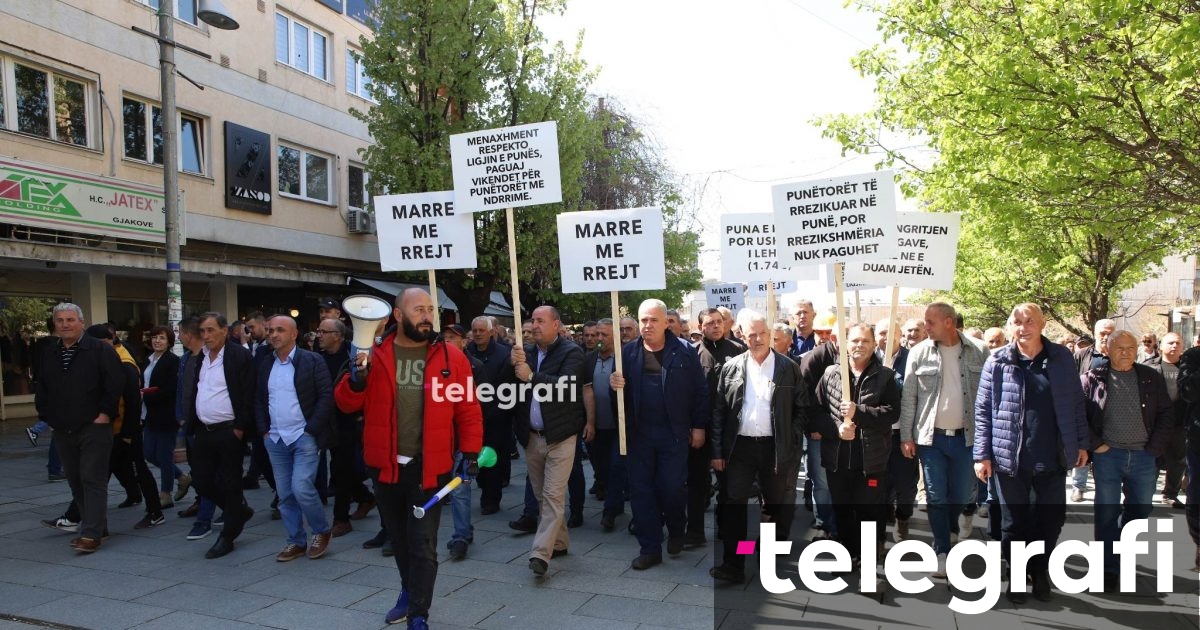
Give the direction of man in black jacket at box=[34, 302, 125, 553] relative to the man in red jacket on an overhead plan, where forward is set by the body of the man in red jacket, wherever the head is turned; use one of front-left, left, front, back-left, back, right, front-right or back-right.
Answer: back-right

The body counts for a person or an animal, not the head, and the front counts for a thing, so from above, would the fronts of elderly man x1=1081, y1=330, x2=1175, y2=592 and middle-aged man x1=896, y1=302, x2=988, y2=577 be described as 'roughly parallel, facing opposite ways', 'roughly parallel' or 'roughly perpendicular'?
roughly parallel

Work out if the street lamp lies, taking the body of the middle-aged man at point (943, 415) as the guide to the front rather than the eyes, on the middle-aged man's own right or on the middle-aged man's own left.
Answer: on the middle-aged man's own right

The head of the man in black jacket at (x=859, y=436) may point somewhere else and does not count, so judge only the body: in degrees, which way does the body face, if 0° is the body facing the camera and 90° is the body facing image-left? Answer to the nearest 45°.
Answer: approximately 0°

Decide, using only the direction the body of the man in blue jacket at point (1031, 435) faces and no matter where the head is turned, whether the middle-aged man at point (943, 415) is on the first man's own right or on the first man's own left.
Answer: on the first man's own right

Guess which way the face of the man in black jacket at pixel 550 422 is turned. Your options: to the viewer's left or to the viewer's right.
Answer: to the viewer's left

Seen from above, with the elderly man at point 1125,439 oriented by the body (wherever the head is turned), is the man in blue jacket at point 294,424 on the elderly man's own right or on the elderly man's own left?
on the elderly man's own right

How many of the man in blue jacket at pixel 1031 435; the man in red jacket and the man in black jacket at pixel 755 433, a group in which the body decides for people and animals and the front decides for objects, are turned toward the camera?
3

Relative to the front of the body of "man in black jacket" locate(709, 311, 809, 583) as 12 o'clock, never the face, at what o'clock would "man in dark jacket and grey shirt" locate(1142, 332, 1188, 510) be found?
The man in dark jacket and grey shirt is roughly at 8 o'clock from the man in black jacket.

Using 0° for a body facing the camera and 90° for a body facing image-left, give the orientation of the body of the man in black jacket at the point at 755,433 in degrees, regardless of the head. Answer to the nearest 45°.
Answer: approximately 0°

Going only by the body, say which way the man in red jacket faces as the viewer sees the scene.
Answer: toward the camera

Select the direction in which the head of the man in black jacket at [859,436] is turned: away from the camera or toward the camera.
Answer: toward the camera

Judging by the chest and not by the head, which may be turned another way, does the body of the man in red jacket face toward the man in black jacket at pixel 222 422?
no

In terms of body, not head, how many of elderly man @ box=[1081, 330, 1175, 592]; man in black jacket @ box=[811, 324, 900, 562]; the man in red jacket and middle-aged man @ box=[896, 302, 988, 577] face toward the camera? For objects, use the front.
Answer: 4

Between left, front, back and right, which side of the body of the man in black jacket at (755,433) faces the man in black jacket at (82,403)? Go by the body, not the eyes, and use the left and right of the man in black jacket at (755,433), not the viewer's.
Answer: right

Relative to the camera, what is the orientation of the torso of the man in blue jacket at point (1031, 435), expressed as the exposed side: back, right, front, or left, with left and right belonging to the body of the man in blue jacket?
front

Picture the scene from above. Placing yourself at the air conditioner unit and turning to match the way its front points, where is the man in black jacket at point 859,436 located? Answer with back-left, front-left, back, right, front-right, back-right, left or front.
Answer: front-right

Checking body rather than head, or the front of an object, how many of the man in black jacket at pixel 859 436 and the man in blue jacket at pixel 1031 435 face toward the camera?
2

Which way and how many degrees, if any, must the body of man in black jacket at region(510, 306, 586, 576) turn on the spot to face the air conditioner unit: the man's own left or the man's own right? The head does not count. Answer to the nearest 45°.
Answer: approximately 135° to the man's own right

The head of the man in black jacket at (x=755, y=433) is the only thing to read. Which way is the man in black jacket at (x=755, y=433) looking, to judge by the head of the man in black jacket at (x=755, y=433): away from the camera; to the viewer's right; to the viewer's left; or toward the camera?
toward the camera

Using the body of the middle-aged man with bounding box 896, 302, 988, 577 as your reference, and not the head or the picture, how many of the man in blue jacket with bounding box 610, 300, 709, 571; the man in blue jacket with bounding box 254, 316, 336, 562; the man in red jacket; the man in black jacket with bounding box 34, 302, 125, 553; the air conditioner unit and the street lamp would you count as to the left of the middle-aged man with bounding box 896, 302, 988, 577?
0

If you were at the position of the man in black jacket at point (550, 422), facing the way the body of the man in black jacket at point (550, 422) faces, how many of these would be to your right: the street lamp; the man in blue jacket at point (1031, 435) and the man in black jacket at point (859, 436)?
1

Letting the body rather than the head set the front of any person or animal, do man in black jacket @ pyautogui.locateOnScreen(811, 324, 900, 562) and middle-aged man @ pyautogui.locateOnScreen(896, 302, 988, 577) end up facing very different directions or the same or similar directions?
same or similar directions
